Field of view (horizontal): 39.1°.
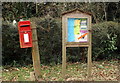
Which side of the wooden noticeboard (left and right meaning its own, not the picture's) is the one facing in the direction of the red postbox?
right

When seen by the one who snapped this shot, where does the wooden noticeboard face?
facing the viewer
